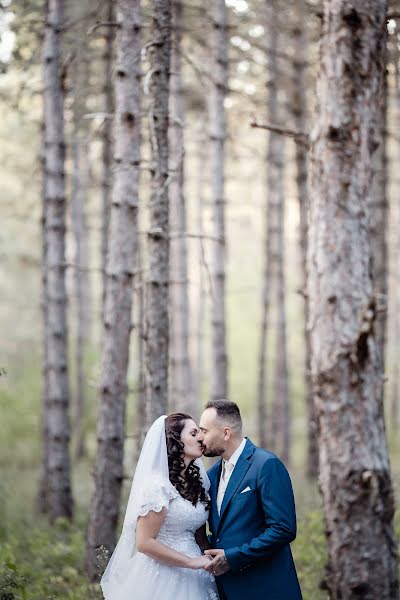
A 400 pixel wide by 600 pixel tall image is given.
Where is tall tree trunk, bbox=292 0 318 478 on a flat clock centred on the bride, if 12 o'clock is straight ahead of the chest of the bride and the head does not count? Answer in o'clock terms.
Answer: The tall tree trunk is roughly at 8 o'clock from the bride.

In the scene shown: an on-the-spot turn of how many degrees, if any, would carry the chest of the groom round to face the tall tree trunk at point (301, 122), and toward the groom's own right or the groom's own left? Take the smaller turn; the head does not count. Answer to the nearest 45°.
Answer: approximately 135° to the groom's own right

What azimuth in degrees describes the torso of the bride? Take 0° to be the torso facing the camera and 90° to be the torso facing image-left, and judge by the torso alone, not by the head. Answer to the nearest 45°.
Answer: approximately 315°

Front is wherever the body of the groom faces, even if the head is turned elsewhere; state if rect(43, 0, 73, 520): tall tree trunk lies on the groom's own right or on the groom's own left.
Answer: on the groom's own right

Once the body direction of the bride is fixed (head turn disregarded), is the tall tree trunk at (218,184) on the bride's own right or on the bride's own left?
on the bride's own left

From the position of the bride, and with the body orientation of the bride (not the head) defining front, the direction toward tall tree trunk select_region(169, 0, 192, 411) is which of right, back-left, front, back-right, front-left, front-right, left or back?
back-left

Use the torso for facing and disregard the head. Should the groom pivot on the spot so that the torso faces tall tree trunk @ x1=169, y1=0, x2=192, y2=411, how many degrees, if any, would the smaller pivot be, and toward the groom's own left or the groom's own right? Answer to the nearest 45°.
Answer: approximately 135° to the groom's own right

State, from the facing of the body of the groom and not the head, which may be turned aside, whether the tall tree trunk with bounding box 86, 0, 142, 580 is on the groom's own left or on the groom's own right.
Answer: on the groom's own right

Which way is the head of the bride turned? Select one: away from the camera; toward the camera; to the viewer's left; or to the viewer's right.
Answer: to the viewer's right

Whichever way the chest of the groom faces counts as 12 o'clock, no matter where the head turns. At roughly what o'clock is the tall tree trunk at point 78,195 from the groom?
The tall tree trunk is roughly at 4 o'clock from the groom.

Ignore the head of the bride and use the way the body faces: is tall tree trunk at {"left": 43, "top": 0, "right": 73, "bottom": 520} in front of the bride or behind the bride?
behind

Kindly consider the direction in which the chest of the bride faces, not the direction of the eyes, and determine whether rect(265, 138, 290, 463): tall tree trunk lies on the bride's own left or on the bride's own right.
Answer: on the bride's own left
